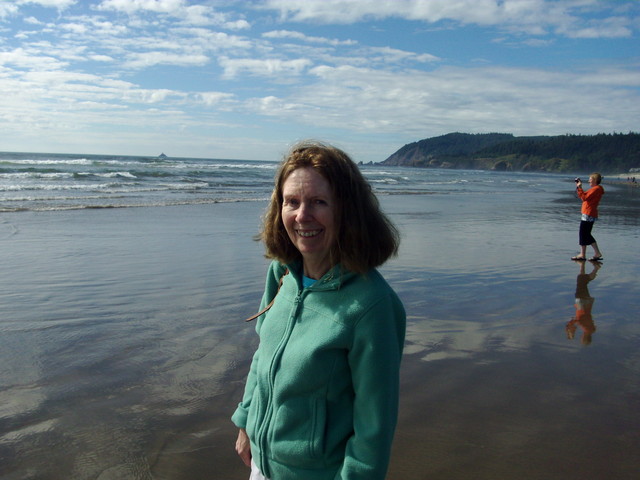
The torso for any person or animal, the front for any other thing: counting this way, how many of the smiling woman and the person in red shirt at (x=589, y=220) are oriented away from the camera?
0

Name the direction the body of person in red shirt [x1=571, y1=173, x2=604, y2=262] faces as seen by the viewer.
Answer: to the viewer's left

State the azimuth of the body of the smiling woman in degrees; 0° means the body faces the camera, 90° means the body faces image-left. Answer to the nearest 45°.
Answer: approximately 45°

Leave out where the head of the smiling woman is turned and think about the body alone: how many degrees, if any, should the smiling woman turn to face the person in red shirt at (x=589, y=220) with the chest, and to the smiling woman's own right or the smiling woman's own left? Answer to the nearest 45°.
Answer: approximately 180°

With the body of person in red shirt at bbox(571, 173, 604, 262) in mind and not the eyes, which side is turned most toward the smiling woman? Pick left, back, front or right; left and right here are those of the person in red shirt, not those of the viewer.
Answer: left

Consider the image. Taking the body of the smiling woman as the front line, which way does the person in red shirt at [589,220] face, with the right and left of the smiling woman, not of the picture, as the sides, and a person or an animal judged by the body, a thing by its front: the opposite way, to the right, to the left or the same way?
to the right
